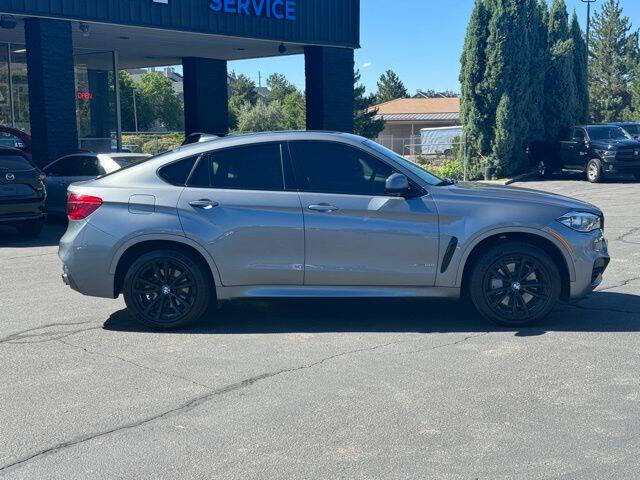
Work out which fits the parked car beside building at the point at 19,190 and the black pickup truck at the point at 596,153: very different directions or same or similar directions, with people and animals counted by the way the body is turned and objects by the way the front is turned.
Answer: very different directions

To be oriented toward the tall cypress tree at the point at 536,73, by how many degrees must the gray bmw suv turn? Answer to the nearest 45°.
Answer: approximately 90° to its left

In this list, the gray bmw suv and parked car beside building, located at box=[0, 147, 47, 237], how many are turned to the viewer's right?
1

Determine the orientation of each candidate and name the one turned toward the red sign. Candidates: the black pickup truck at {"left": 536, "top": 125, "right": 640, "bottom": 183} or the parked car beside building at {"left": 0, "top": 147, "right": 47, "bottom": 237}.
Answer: the parked car beside building

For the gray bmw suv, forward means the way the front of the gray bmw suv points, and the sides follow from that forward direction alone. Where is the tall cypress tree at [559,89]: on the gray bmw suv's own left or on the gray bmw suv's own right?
on the gray bmw suv's own left

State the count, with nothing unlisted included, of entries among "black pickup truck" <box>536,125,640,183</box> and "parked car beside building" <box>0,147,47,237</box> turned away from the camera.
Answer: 1

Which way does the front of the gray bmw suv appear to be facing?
to the viewer's right

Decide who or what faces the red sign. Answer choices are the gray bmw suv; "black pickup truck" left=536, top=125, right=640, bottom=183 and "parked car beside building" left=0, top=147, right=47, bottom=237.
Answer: the parked car beside building

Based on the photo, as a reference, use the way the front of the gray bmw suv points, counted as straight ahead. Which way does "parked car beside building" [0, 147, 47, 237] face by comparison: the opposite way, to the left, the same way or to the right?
to the left

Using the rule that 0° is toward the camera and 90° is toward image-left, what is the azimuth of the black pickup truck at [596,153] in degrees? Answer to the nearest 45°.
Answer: approximately 315°

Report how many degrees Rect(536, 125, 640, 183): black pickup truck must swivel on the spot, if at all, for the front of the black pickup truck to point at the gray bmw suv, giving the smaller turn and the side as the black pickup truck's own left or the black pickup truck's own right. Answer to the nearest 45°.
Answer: approximately 45° to the black pickup truck's own right

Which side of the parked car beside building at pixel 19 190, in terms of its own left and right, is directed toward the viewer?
back
